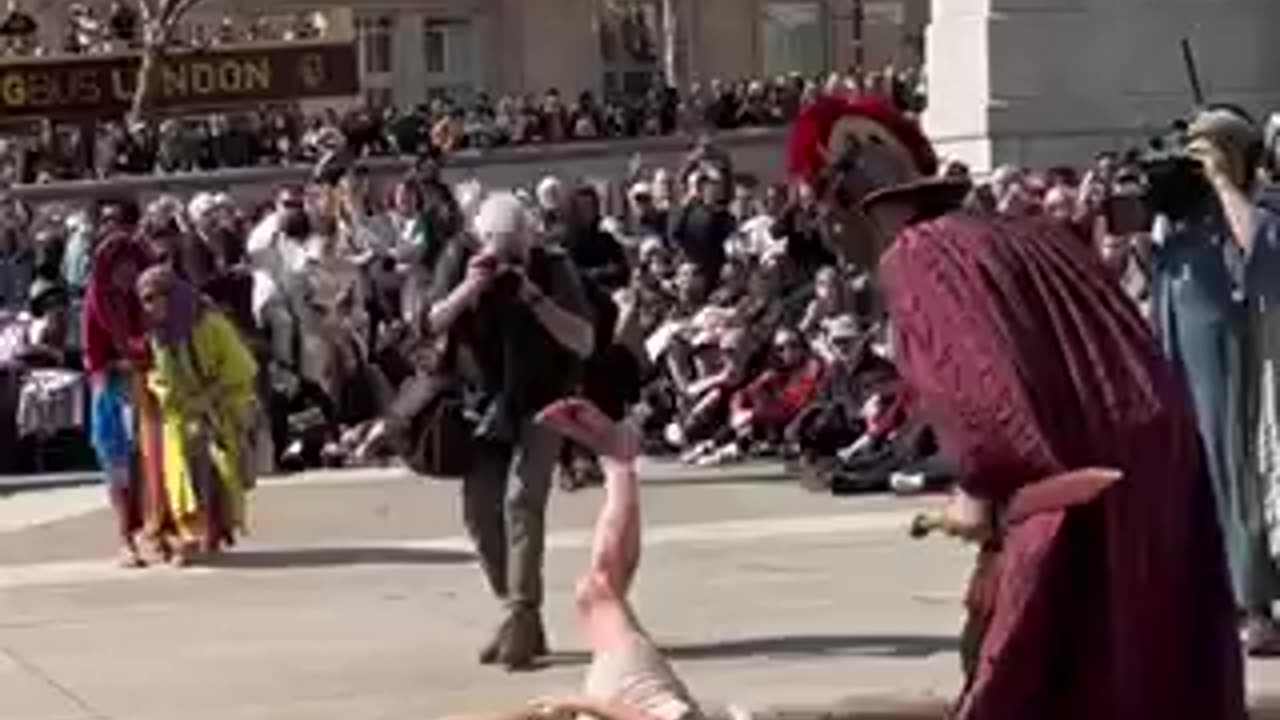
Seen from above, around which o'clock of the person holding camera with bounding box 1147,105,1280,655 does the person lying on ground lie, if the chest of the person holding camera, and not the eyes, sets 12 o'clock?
The person lying on ground is roughly at 11 o'clock from the person holding camera.

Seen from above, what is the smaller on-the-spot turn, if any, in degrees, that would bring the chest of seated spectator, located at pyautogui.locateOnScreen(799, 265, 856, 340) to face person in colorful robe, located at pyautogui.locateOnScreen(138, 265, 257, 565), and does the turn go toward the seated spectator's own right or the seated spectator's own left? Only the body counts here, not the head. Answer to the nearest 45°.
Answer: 0° — they already face them

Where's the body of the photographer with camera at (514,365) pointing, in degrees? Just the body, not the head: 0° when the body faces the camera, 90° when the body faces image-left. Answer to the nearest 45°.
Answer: approximately 0°

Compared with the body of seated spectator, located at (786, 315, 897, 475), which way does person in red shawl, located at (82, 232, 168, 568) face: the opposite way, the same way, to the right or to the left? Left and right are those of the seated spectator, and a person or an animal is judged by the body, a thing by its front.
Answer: to the left

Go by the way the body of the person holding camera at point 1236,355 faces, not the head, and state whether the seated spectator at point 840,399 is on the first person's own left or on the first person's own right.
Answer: on the first person's own right

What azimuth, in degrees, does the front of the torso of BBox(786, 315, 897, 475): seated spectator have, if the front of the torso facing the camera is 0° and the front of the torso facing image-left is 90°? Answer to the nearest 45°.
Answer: approximately 45°

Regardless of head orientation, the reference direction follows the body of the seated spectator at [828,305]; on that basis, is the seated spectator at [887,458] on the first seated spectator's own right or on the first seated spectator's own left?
on the first seated spectator's own left

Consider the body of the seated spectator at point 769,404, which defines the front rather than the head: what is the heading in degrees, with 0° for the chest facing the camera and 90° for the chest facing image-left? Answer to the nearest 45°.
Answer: approximately 45°
